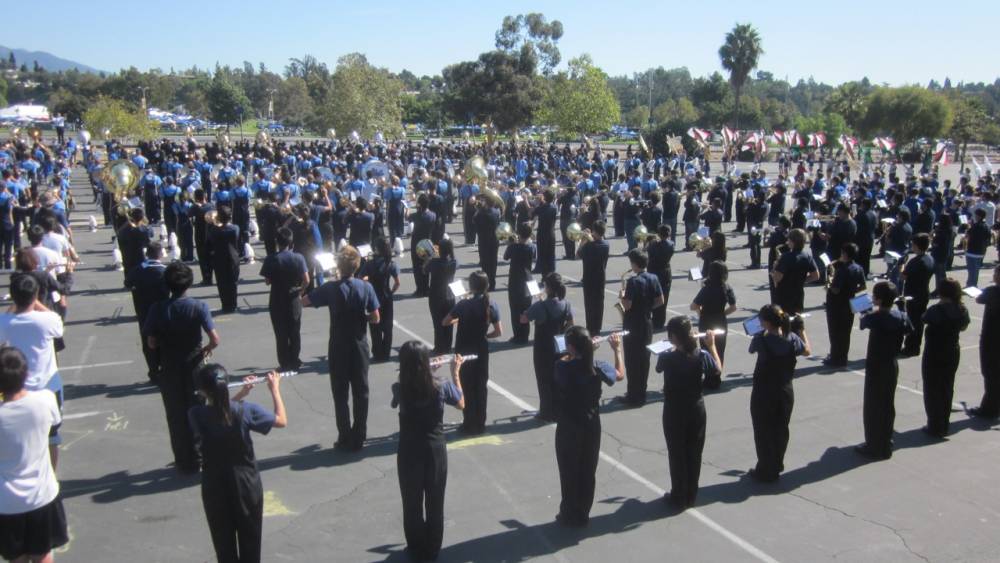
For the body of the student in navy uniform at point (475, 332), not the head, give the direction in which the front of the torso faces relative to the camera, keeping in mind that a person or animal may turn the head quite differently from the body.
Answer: away from the camera

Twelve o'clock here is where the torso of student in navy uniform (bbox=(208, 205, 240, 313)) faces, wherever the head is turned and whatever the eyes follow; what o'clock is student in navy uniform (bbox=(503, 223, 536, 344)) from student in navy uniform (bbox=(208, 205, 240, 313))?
student in navy uniform (bbox=(503, 223, 536, 344)) is roughly at 4 o'clock from student in navy uniform (bbox=(208, 205, 240, 313)).

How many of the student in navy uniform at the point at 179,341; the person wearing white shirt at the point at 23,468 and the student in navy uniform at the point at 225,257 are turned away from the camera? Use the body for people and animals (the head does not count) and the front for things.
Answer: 3

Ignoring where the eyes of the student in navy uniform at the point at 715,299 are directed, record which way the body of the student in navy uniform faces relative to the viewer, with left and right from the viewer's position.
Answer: facing away from the viewer

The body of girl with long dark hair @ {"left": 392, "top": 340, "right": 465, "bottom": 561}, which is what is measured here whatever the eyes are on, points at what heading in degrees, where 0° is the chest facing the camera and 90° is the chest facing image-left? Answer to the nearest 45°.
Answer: approximately 180°

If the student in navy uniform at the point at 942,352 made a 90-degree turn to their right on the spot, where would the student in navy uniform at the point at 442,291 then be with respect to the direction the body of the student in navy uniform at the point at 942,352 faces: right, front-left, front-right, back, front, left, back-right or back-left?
back-left

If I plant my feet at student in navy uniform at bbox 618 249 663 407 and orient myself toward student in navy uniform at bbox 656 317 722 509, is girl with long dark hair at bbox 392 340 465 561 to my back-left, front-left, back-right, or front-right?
front-right

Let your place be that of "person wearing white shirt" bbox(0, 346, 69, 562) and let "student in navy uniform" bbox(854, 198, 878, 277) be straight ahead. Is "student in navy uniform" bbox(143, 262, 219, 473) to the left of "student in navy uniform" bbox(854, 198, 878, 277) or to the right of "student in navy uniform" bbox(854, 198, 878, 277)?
left

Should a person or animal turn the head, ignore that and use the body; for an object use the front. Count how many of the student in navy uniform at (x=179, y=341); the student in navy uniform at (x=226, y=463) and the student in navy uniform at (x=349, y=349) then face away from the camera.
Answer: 3

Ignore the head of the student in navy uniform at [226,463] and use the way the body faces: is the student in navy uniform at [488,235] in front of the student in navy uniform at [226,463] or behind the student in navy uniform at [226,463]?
in front

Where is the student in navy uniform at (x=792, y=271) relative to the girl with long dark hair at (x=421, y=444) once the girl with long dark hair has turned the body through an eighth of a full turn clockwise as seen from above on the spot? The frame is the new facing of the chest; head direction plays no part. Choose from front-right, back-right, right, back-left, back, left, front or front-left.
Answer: front

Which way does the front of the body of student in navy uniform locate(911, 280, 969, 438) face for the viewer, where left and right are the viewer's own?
facing away from the viewer and to the left of the viewer

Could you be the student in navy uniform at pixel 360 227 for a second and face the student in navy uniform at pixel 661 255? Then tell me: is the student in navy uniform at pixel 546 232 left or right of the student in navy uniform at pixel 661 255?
left

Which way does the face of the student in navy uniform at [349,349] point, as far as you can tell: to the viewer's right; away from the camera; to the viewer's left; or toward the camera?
away from the camera

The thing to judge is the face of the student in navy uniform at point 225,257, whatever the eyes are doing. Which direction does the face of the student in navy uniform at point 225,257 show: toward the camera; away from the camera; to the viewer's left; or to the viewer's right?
away from the camera

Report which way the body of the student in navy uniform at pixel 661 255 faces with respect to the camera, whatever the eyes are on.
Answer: away from the camera

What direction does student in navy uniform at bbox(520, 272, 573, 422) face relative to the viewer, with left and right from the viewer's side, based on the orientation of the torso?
facing away from the viewer and to the left of the viewer

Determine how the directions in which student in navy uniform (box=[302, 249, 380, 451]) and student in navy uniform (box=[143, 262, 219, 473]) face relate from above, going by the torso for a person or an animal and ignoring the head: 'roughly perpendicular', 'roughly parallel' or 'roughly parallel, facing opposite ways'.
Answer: roughly parallel

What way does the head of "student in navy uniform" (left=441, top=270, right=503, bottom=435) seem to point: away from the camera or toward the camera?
away from the camera

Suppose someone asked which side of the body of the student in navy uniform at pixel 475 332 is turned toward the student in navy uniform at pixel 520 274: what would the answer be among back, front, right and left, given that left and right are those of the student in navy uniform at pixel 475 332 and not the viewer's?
front

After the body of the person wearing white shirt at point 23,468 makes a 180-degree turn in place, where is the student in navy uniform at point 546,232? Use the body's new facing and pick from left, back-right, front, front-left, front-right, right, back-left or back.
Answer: back-left
